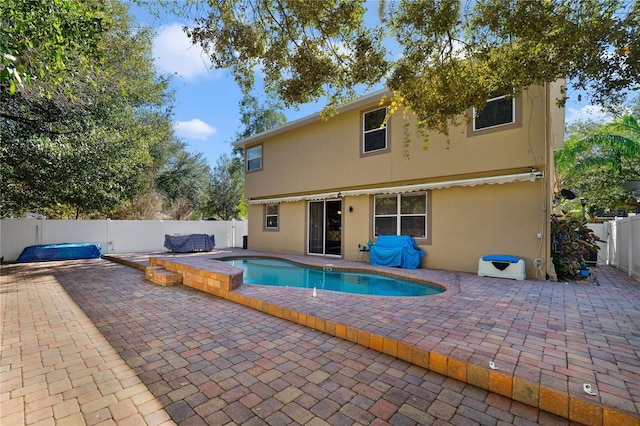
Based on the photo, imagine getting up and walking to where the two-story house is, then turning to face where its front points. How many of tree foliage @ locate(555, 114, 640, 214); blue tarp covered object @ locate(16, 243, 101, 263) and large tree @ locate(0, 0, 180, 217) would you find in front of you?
1

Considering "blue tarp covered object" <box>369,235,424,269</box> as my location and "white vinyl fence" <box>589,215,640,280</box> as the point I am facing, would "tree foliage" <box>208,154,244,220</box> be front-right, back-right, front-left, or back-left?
back-left

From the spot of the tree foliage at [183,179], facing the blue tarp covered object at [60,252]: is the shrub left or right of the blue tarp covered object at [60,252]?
left

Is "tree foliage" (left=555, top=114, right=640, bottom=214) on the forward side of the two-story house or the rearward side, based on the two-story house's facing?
on the forward side
